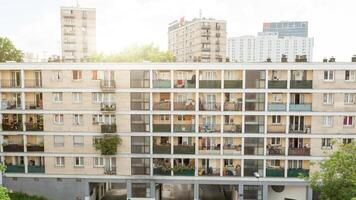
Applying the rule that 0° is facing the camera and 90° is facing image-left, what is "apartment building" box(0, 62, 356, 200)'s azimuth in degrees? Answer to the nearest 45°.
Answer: approximately 0°

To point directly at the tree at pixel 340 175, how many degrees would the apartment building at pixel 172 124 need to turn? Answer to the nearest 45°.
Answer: approximately 45° to its left
